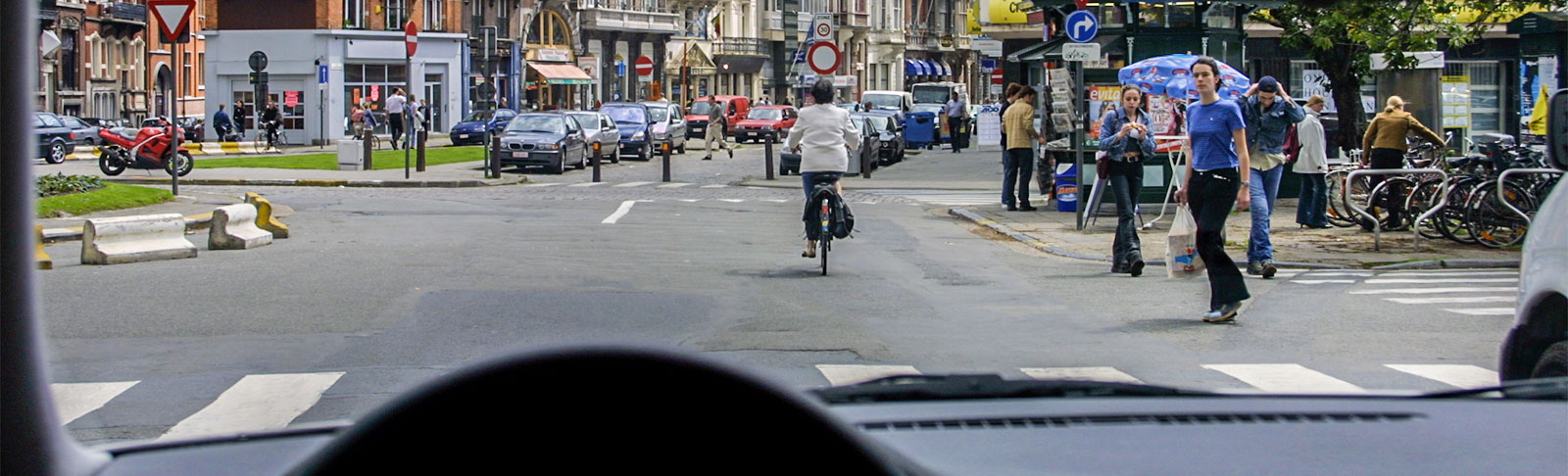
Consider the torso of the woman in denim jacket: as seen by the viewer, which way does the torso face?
toward the camera

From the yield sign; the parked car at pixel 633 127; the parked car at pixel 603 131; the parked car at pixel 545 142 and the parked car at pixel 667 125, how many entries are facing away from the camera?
0

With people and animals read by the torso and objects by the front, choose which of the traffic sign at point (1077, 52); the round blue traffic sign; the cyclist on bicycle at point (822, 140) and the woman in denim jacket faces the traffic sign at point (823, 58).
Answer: the cyclist on bicycle

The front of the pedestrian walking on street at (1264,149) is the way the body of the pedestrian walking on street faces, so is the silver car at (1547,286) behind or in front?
in front

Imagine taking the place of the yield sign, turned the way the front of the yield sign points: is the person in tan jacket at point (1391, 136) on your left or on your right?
on your left

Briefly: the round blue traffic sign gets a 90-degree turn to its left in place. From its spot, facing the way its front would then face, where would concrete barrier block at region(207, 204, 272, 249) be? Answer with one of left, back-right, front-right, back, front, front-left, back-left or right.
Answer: back-right

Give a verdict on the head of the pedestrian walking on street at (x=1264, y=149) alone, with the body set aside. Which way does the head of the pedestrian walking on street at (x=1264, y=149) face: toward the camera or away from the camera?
toward the camera

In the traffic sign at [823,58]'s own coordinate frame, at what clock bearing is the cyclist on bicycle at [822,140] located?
The cyclist on bicycle is roughly at 12 o'clock from the traffic sign.

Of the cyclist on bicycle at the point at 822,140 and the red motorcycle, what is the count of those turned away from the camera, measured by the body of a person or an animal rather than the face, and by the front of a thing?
1

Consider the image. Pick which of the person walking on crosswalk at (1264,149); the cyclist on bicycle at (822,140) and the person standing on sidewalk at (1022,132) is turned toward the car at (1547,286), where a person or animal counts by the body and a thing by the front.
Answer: the person walking on crosswalk at (1264,149)

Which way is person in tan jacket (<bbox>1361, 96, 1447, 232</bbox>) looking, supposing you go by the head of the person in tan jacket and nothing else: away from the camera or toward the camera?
away from the camera

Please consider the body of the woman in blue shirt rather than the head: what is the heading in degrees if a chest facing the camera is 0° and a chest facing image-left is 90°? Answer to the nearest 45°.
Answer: approximately 45°

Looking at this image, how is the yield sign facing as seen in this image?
toward the camera

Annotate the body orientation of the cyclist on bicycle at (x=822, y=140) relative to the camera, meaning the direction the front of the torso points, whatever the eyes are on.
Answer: away from the camera

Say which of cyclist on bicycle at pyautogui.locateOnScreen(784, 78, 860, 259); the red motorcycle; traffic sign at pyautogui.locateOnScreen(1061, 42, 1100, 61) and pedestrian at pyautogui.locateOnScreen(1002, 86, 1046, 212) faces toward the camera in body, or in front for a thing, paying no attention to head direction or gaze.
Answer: the traffic sign

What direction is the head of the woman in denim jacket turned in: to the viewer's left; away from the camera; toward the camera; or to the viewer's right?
toward the camera

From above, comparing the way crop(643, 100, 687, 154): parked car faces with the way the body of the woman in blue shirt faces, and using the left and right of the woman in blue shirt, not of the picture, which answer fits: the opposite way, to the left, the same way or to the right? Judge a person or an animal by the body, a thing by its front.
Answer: the same way
